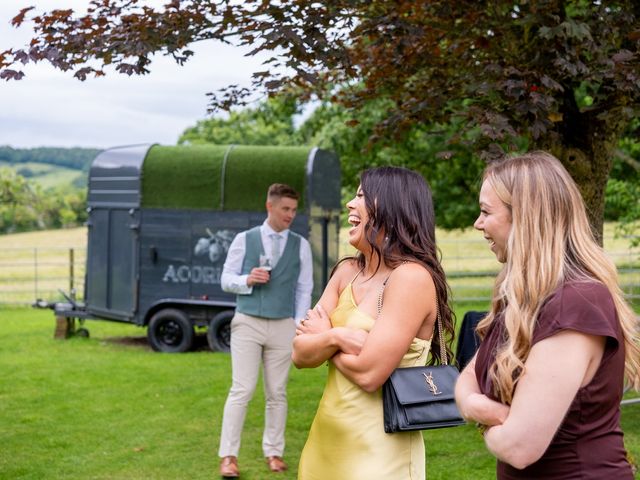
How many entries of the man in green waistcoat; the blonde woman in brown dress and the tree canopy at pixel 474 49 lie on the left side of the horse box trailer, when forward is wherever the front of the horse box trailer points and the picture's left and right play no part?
3

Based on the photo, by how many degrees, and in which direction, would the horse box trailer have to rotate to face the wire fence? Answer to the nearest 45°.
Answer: approximately 135° to its right

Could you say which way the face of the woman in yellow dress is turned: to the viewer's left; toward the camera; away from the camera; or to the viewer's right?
to the viewer's left

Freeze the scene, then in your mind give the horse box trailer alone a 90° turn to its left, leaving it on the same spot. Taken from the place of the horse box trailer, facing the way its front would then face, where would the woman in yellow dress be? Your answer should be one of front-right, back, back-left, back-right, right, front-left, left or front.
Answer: front

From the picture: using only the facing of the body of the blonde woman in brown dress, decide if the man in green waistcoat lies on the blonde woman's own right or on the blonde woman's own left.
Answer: on the blonde woman's own right

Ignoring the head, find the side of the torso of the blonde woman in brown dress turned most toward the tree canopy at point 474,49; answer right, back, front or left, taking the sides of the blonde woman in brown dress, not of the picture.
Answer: right

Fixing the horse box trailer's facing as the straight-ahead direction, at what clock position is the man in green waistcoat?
The man in green waistcoat is roughly at 9 o'clock from the horse box trailer.

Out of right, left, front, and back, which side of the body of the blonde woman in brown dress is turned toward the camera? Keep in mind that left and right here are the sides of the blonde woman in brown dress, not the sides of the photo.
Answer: left

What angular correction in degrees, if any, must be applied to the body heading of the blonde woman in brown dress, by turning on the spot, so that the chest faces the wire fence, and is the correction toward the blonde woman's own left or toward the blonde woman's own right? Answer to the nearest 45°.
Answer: approximately 90° to the blonde woman's own right

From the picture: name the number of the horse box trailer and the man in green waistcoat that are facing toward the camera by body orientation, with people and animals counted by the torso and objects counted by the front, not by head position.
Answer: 1

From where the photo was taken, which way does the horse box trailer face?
to the viewer's left

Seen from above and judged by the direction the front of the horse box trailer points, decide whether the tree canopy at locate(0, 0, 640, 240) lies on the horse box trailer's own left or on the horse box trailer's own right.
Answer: on the horse box trailer's own left

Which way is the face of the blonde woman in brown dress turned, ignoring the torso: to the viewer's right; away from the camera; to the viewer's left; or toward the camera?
to the viewer's left
